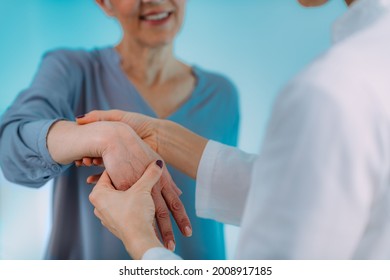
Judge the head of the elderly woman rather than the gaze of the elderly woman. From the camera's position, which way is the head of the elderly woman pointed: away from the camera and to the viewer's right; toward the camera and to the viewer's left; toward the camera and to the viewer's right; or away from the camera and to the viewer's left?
toward the camera and to the viewer's right

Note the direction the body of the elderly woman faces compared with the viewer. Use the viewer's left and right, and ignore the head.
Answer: facing the viewer and to the right of the viewer
